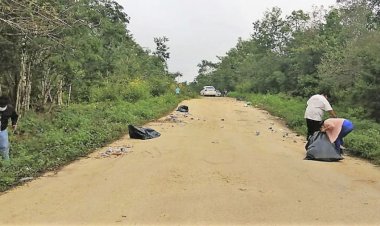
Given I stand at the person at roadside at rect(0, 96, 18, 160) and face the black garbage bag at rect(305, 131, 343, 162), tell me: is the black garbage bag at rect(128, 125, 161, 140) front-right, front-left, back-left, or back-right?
front-left

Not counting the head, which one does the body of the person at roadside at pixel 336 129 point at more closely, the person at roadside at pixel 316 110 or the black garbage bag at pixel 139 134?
the black garbage bag

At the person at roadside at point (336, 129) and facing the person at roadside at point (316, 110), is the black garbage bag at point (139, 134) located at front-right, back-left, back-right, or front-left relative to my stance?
front-left

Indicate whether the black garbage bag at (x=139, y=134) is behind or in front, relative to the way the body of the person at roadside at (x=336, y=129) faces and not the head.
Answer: in front

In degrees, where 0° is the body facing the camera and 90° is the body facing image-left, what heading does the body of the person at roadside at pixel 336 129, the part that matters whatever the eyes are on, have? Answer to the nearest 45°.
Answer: approximately 90°
